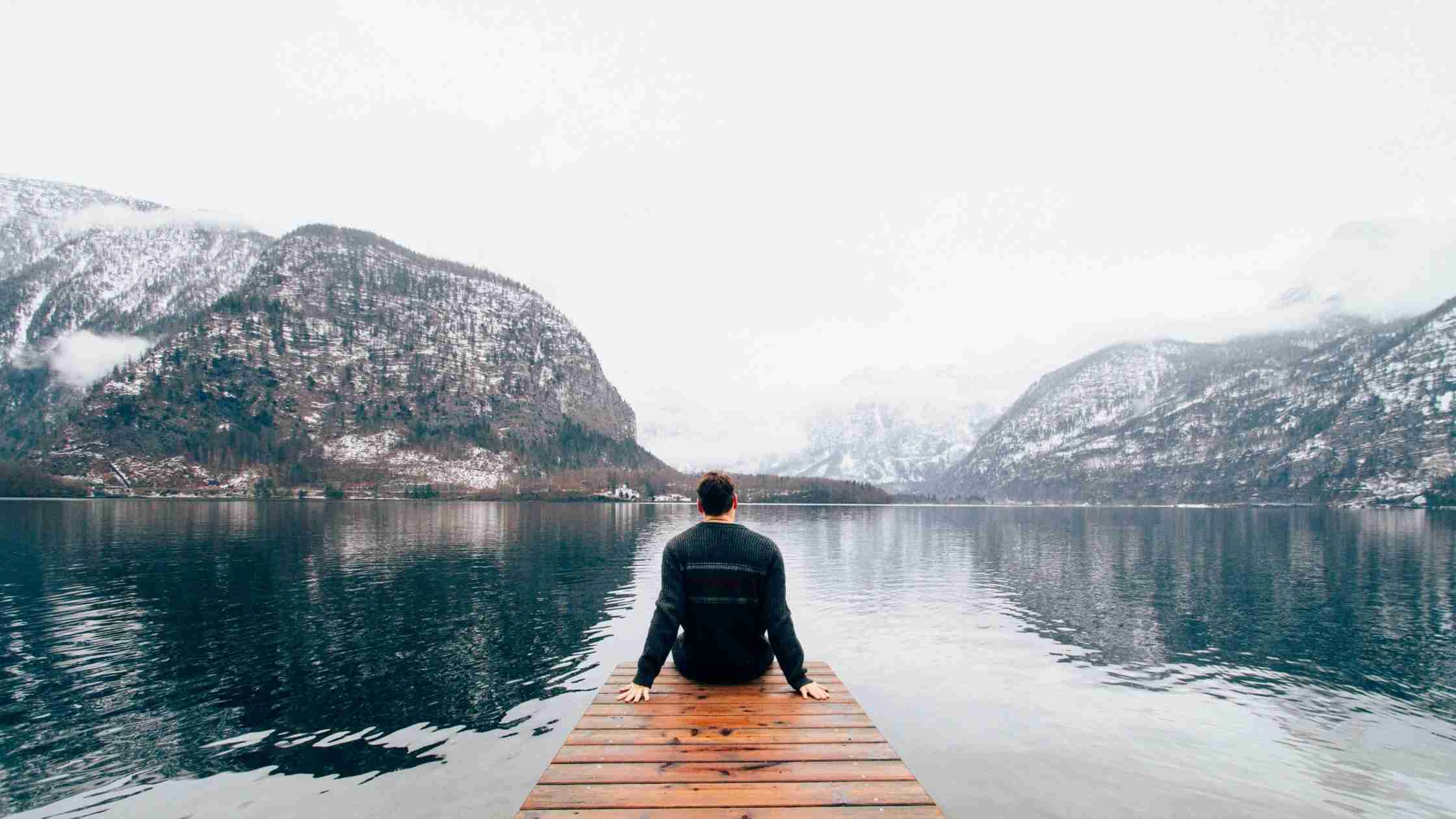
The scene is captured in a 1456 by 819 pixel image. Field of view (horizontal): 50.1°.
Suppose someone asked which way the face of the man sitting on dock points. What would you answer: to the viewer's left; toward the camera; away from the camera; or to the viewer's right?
away from the camera

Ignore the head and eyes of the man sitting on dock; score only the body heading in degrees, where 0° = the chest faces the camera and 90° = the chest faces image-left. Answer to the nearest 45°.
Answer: approximately 180°
